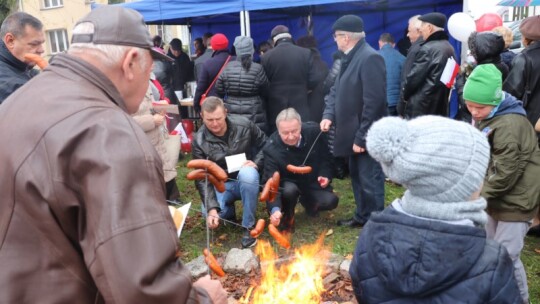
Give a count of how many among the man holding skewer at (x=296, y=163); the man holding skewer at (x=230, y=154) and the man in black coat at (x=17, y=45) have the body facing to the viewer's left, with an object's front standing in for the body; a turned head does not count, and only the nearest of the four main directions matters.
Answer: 0

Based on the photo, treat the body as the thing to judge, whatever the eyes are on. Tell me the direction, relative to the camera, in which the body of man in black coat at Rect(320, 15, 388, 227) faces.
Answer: to the viewer's left

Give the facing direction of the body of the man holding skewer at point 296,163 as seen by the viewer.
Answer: toward the camera

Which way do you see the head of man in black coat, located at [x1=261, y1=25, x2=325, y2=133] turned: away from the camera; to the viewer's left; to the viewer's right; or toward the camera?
away from the camera

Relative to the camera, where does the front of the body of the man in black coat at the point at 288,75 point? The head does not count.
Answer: away from the camera

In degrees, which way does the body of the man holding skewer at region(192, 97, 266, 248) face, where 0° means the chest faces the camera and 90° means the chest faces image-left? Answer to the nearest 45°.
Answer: approximately 0°

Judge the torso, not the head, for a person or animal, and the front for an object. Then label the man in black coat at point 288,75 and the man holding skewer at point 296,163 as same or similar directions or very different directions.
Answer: very different directions

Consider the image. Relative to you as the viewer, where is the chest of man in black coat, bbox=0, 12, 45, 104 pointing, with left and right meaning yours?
facing to the right of the viewer

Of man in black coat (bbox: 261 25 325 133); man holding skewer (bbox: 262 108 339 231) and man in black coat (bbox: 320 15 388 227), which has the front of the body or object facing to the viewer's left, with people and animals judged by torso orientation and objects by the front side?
man in black coat (bbox: 320 15 388 227)
